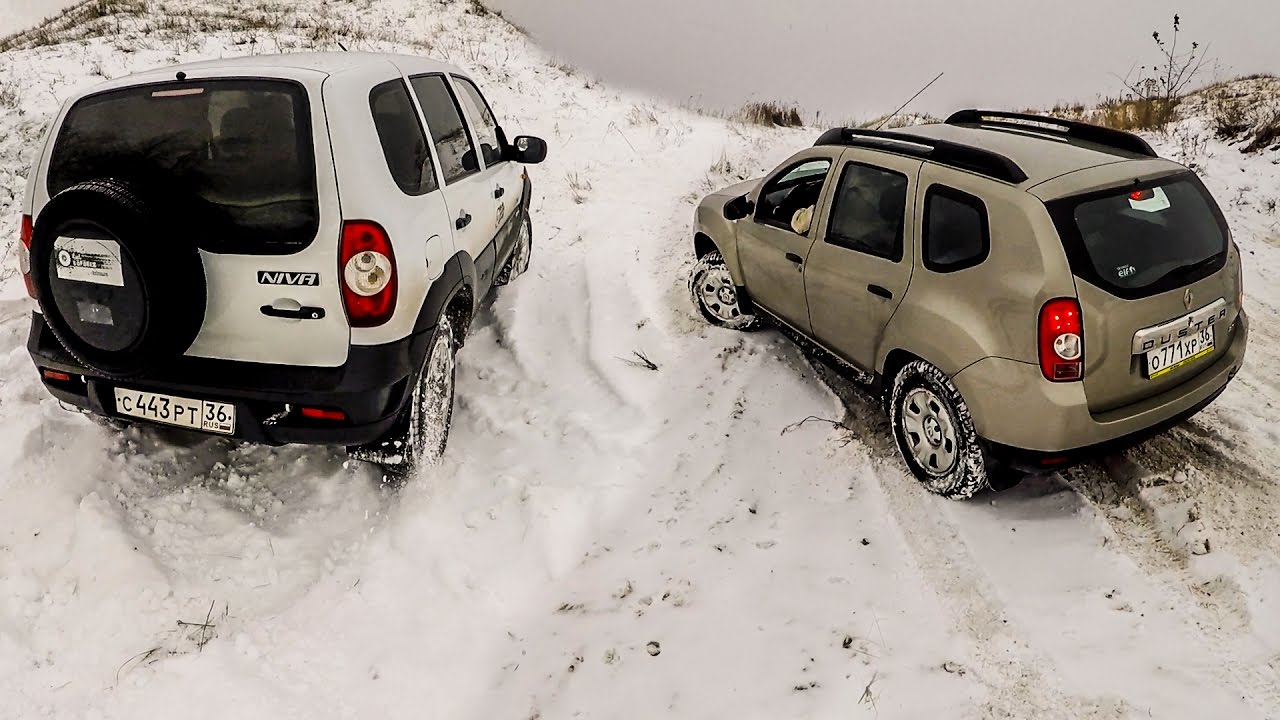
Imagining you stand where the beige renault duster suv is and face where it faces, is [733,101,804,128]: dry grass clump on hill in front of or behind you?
in front

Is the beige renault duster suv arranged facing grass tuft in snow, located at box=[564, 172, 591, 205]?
yes

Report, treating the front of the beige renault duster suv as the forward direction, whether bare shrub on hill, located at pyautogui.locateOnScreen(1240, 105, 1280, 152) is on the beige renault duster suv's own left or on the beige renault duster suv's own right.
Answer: on the beige renault duster suv's own right

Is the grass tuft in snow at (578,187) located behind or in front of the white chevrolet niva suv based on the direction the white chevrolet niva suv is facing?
in front

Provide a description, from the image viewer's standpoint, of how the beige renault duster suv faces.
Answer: facing away from the viewer and to the left of the viewer

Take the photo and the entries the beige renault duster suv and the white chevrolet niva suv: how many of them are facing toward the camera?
0

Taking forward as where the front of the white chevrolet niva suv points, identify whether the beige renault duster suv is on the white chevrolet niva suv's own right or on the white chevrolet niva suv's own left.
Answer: on the white chevrolet niva suv's own right

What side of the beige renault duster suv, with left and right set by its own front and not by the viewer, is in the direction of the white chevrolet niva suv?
left

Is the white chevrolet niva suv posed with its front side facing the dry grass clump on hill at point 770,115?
yes

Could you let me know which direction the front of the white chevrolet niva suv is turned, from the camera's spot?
facing away from the viewer and to the right of the viewer

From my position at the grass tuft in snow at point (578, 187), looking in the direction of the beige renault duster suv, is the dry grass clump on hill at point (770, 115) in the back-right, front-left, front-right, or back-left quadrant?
back-left
